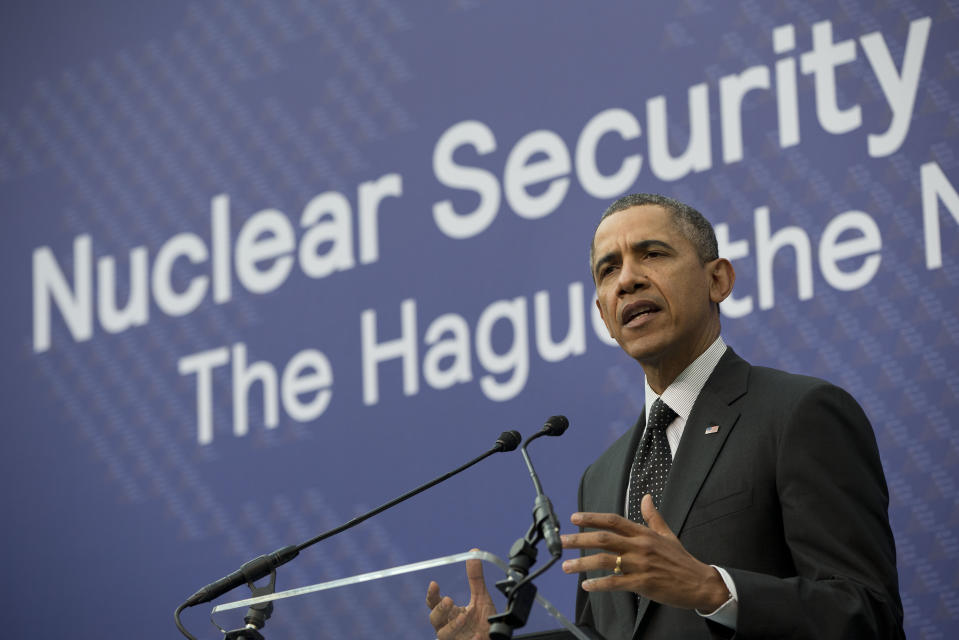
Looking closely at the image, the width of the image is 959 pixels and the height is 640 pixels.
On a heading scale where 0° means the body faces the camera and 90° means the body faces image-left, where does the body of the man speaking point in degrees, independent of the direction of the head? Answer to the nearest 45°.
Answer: approximately 45°

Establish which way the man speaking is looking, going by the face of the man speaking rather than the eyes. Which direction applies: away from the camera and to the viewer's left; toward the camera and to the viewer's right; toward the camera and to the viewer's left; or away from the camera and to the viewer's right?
toward the camera and to the viewer's left

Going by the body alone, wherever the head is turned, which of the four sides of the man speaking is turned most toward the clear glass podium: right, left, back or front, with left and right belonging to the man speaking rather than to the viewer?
front
